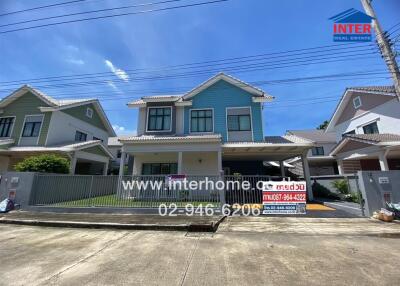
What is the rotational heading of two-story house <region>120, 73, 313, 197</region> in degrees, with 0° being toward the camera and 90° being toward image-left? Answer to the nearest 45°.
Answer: approximately 0°

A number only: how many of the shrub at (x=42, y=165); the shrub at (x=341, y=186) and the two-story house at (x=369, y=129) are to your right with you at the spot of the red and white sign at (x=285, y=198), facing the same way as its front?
1

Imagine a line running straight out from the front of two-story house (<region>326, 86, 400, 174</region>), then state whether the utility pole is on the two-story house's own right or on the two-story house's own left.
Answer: on the two-story house's own left

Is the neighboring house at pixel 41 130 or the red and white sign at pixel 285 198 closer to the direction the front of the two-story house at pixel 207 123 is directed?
the red and white sign

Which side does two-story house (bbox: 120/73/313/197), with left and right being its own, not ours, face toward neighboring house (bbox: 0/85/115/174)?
right

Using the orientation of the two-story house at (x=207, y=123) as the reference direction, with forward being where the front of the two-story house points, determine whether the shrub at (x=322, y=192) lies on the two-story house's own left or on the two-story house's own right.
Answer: on the two-story house's own left

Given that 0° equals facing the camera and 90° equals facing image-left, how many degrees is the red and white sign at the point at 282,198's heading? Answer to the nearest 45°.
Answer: approximately 0°
